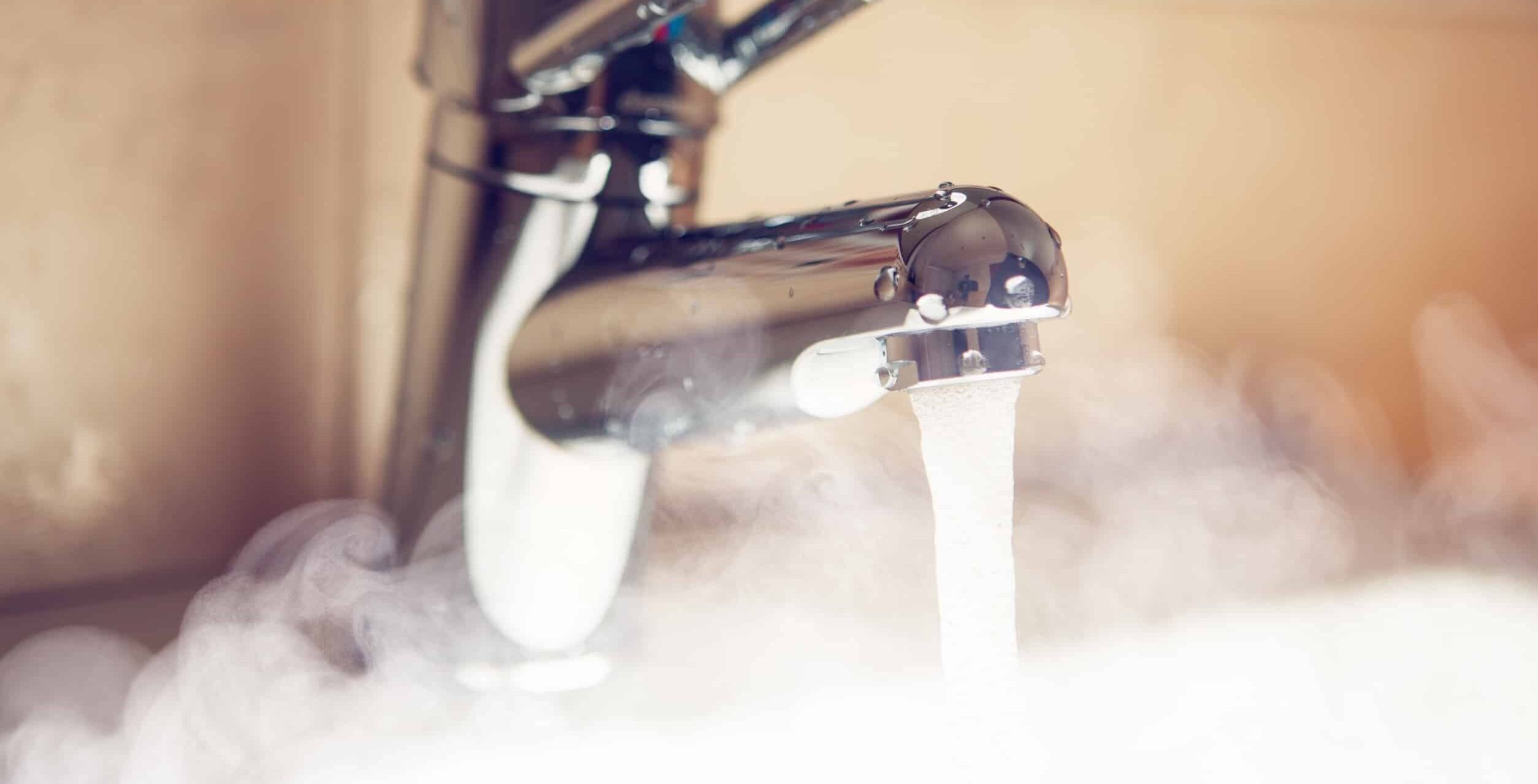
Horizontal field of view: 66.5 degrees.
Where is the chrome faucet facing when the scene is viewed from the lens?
facing the viewer and to the right of the viewer
